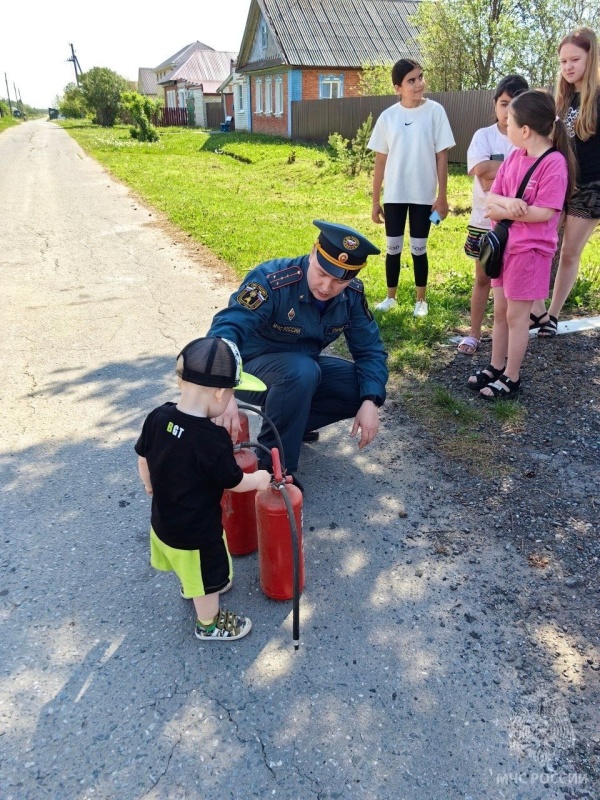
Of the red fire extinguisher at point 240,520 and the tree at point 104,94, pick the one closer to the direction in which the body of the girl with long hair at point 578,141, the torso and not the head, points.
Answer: the red fire extinguisher

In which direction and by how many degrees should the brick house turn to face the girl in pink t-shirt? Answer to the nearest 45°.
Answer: approximately 45° to its left

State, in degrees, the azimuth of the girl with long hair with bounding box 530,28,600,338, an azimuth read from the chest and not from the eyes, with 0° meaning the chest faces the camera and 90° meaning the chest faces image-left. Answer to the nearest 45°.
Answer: approximately 45°

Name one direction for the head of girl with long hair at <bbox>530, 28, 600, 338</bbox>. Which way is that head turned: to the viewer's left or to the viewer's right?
to the viewer's left

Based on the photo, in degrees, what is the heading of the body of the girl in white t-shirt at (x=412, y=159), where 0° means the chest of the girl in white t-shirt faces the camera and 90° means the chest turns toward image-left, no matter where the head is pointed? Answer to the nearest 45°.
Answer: approximately 0°

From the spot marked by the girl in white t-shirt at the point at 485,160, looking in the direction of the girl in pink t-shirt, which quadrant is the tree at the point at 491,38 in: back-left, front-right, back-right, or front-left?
back-left

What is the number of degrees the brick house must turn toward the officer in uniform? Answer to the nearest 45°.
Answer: approximately 45° to its left

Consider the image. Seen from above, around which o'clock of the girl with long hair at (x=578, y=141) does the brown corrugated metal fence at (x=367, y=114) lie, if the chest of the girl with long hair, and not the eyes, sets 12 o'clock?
The brown corrugated metal fence is roughly at 4 o'clock from the girl with long hair.

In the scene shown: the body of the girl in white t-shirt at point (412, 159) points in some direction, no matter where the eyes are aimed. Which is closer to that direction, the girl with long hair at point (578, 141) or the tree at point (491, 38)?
the girl with long hair

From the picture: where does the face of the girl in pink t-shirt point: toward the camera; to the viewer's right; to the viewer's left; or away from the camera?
to the viewer's left

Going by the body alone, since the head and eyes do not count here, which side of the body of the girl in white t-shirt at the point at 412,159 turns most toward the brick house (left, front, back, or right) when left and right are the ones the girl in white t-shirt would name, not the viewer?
back

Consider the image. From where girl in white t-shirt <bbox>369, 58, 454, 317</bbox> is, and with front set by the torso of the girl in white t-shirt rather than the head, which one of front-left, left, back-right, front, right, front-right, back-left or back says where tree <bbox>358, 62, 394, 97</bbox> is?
back
